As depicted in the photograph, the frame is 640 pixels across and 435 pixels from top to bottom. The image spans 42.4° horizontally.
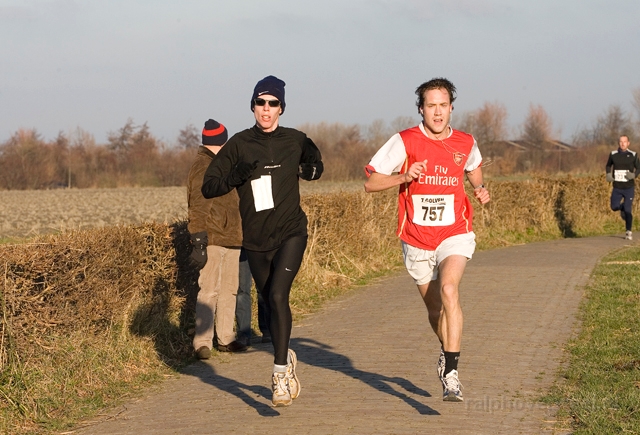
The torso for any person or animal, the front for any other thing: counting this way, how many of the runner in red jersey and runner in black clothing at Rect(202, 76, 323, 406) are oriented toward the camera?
2

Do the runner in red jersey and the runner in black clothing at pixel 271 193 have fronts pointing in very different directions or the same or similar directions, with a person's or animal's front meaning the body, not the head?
same or similar directions

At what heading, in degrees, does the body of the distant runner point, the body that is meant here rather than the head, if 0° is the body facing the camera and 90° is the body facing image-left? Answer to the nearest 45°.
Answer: approximately 0°

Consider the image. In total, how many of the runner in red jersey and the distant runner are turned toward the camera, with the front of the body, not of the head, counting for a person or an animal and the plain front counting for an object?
2

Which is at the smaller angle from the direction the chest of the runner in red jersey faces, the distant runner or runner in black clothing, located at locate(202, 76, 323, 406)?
the runner in black clothing

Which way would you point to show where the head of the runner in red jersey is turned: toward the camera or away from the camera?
toward the camera

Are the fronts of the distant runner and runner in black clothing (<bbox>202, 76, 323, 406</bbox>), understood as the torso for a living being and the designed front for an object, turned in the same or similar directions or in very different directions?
same or similar directions

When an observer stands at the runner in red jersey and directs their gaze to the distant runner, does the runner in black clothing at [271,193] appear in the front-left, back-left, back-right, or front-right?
back-left

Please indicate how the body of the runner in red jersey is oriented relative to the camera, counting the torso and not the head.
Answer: toward the camera

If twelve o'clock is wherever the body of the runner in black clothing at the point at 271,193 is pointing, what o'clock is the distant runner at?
The distant runner is roughly at 7 o'clock from the runner in black clothing.

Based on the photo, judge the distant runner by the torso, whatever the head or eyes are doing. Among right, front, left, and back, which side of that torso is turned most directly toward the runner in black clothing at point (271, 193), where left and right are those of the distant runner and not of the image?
front

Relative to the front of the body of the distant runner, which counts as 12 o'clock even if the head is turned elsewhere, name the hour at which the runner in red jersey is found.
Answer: The runner in red jersey is roughly at 12 o'clock from the distant runner.

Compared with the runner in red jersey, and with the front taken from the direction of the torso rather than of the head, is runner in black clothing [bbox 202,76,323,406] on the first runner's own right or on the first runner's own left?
on the first runner's own right
